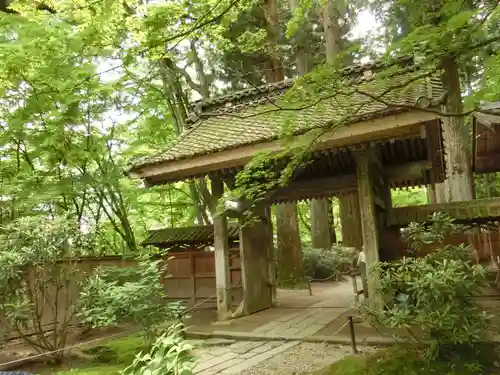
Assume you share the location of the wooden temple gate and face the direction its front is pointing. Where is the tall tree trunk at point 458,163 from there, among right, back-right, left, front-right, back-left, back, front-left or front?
back

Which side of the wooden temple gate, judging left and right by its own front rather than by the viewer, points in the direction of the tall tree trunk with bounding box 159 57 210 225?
right

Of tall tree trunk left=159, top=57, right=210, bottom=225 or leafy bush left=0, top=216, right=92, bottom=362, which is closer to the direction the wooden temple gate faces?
the leafy bush

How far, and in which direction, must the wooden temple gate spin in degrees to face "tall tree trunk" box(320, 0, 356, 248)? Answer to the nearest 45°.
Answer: approximately 135° to its right

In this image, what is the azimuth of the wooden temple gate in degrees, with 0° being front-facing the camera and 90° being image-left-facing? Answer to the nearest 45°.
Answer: approximately 45°

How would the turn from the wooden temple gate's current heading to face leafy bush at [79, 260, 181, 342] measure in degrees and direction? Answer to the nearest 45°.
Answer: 0° — it already faces it

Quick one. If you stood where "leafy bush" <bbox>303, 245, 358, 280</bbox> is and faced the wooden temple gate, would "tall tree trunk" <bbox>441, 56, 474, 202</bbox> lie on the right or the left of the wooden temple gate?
left

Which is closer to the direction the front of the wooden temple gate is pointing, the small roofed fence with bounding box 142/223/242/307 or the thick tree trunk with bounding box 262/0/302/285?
the small roofed fence

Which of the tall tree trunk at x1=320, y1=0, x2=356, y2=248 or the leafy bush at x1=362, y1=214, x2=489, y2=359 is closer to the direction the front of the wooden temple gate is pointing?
the leafy bush

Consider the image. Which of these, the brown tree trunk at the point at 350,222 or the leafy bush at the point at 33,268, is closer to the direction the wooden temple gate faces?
the leafy bush
